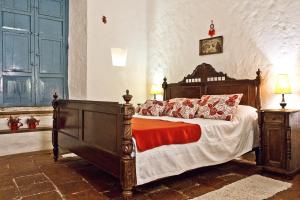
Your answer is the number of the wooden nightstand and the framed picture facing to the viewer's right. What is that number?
0

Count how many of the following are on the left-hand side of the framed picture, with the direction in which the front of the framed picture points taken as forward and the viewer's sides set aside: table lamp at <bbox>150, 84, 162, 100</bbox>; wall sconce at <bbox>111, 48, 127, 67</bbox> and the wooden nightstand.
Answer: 1

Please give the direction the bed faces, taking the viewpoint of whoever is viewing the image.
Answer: facing the viewer and to the left of the viewer

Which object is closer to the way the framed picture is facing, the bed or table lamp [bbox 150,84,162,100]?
the bed

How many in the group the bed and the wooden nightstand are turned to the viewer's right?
0

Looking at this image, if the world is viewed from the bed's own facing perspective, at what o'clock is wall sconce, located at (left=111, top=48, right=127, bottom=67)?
The wall sconce is roughly at 4 o'clock from the bed.

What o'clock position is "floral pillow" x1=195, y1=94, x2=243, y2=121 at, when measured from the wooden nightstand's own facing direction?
The floral pillow is roughly at 2 o'clock from the wooden nightstand.

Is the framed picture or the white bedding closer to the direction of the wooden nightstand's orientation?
the white bedding

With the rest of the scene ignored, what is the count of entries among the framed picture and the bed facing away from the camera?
0

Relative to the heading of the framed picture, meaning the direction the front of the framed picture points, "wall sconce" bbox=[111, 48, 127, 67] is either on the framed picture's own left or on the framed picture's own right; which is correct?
on the framed picture's own right

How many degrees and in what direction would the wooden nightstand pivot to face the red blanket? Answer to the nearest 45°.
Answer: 0° — it already faces it

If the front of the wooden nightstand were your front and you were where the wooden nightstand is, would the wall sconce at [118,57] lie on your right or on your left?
on your right
